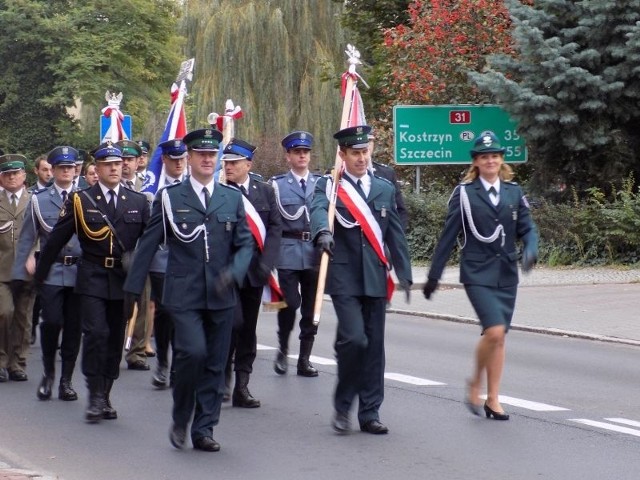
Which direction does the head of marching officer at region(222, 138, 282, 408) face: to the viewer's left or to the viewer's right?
to the viewer's left

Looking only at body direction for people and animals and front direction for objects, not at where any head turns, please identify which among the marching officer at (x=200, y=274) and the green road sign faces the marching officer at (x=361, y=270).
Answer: the green road sign

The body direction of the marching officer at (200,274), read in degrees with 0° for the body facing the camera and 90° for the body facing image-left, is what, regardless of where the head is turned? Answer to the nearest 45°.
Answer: approximately 0°

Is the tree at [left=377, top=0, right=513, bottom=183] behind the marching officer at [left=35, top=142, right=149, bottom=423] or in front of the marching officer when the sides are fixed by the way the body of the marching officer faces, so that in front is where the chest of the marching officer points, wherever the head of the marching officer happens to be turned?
behind

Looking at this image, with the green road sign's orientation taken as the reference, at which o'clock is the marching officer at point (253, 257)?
The marching officer is roughly at 12 o'clock from the green road sign.

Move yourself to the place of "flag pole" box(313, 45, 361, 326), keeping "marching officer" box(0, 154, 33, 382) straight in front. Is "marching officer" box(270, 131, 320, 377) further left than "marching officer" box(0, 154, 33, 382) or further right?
right

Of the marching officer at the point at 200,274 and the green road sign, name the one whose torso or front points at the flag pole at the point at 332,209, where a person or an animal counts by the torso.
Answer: the green road sign

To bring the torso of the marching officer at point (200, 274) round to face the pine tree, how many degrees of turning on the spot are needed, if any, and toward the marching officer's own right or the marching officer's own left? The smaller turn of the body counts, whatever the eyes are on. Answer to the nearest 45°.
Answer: approximately 135° to the marching officer's own left

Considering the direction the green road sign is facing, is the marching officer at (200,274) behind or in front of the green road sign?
in front

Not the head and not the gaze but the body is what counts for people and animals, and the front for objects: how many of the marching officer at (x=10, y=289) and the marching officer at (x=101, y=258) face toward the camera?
2
